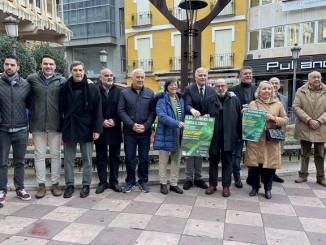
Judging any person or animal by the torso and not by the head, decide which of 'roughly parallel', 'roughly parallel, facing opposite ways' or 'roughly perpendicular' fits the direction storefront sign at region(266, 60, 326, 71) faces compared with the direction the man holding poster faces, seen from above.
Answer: roughly parallel

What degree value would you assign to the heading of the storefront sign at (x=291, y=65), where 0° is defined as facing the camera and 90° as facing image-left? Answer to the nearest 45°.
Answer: approximately 0°

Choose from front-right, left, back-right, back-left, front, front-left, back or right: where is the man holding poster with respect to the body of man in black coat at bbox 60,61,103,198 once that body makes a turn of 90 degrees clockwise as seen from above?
back

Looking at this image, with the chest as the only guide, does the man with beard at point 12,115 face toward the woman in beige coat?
no

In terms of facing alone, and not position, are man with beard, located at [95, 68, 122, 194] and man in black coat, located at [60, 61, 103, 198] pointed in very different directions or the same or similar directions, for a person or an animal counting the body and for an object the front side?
same or similar directions

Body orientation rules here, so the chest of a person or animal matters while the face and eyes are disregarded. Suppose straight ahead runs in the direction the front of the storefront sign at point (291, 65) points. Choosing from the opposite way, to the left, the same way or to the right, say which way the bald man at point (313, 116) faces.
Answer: the same way

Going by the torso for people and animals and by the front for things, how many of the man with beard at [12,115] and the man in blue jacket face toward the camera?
2

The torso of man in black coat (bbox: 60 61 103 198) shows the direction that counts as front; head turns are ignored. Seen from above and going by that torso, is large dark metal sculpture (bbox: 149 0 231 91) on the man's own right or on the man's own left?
on the man's own left

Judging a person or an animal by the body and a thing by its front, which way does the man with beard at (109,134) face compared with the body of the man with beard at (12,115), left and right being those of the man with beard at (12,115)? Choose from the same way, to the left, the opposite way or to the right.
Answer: the same way

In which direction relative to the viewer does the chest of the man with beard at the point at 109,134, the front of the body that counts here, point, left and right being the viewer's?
facing the viewer

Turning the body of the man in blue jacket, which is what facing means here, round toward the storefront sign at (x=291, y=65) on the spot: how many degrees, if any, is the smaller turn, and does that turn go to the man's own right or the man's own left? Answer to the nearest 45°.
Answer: approximately 135° to the man's own left

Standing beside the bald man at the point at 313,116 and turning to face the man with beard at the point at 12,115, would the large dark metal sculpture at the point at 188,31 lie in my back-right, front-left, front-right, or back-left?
front-right

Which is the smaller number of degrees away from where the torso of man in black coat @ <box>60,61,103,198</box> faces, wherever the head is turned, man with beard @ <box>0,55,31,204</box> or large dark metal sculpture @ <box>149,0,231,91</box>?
the man with beard

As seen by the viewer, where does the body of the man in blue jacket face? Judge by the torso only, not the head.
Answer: toward the camera
